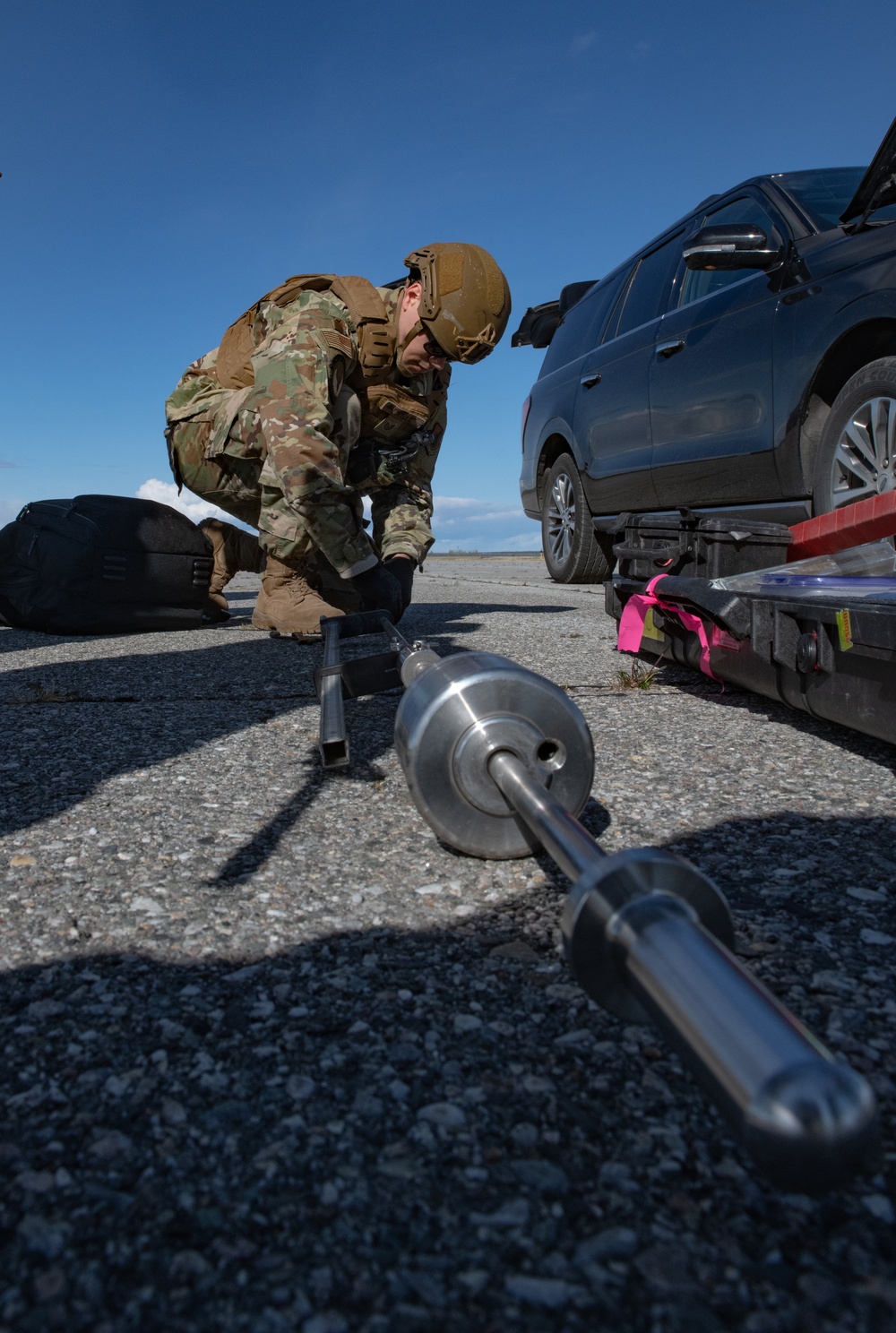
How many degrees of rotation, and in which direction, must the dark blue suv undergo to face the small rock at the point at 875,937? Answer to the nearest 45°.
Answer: approximately 45° to its right

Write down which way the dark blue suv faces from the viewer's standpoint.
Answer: facing the viewer and to the right of the viewer

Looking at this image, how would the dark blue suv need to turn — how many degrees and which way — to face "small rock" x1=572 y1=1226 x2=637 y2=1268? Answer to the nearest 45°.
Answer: approximately 45° to its right

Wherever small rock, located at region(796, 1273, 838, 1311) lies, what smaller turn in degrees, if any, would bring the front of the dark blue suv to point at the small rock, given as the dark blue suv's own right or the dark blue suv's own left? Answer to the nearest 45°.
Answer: approximately 45° to the dark blue suv's own right

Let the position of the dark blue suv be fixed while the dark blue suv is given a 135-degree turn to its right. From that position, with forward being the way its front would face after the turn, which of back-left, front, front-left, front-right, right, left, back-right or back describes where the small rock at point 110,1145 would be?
left

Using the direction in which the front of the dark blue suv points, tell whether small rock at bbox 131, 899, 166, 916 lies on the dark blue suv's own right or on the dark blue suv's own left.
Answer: on the dark blue suv's own right

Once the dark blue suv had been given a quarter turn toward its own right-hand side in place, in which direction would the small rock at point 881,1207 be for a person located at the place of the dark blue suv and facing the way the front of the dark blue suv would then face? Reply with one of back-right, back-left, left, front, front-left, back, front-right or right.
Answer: front-left

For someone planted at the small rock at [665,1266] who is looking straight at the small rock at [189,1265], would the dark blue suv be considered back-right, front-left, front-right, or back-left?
back-right

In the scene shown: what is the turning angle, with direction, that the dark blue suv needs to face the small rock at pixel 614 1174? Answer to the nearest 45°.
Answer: approximately 45° to its right

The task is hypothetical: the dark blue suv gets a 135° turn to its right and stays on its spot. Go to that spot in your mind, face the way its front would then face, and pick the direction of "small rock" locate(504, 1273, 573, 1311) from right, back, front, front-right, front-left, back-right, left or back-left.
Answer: left

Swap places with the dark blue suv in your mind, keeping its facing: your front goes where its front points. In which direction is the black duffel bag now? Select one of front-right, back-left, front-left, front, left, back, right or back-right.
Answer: back-right

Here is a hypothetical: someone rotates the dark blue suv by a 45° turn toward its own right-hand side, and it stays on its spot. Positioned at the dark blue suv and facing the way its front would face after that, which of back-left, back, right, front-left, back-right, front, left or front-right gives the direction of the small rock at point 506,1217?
front

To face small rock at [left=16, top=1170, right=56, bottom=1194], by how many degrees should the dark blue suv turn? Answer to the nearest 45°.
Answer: approximately 45° to its right

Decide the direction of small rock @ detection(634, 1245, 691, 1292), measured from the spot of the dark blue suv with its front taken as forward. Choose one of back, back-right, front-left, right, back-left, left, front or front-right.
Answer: front-right

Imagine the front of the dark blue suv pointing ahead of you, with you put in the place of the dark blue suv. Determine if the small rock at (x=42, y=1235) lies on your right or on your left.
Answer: on your right
